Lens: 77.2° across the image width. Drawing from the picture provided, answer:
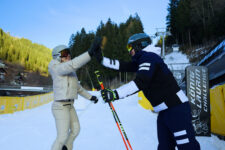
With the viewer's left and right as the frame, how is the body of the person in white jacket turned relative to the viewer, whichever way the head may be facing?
facing the viewer and to the right of the viewer

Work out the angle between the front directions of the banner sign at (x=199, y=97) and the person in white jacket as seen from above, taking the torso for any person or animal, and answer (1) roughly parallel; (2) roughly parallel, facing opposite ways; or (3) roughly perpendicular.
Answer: roughly perpendicular

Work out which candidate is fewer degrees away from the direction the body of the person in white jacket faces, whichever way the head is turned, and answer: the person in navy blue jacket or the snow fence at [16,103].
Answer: the person in navy blue jacket

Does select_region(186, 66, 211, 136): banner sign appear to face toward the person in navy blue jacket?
yes

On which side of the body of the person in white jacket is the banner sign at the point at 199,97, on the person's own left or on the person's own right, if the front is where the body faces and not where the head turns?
on the person's own left

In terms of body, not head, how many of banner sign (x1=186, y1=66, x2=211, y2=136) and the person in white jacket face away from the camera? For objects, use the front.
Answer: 0

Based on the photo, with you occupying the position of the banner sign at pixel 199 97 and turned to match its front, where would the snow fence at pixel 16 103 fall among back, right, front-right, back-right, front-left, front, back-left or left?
right

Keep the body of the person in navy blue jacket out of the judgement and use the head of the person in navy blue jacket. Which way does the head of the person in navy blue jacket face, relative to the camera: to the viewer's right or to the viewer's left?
to the viewer's left

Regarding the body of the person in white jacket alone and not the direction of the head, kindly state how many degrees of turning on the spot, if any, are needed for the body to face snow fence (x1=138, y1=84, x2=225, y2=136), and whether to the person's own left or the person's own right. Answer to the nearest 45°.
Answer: approximately 45° to the person's own left

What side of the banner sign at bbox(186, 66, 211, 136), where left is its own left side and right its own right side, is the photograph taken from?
front

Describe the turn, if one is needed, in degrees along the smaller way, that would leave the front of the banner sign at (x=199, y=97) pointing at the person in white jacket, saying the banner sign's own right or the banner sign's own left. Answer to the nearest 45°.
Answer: approximately 45° to the banner sign's own right
